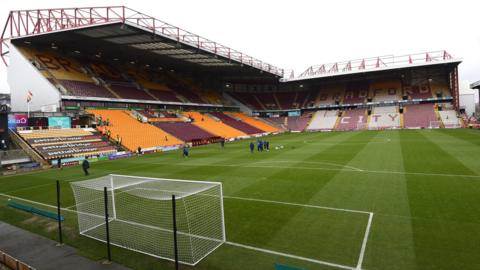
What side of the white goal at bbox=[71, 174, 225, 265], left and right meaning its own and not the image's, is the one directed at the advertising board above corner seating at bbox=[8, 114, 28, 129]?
left

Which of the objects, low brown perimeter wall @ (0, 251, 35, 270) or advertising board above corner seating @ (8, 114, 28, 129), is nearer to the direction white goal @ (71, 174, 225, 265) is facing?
the advertising board above corner seating

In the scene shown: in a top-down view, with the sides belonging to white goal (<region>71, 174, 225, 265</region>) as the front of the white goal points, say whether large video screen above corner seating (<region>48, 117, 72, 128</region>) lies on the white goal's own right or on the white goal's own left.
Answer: on the white goal's own left

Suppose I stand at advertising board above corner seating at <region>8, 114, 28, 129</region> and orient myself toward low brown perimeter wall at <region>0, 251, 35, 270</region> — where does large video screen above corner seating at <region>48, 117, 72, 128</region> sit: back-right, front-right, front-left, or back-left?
back-left

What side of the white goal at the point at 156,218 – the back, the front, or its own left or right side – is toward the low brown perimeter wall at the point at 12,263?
back

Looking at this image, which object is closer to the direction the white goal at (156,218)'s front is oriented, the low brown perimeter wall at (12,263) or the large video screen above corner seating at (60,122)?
the large video screen above corner seating

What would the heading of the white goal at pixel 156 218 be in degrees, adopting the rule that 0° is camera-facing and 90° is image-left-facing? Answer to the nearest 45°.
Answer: approximately 225°
